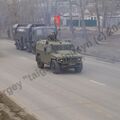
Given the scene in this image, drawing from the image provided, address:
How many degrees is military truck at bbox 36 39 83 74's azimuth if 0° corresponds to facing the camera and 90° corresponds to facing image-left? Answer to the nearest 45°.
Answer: approximately 315°

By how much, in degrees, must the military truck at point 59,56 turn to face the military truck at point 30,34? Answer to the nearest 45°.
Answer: approximately 135° to its left
